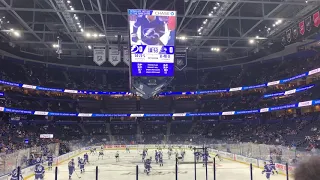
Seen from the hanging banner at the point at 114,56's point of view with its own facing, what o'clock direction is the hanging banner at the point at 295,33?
the hanging banner at the point at 295,33 is roughly at 9 o'clock from the hanging banner at the point at 114,56.

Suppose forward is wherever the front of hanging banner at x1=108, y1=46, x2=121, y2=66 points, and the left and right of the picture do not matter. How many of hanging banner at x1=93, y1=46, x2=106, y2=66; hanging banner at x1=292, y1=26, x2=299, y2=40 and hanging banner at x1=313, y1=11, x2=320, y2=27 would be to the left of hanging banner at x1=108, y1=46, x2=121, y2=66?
2

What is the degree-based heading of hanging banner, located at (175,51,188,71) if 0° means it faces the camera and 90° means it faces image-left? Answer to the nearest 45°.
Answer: approximately 0°

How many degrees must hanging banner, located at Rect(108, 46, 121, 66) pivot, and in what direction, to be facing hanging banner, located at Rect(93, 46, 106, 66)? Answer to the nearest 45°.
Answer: approximately 90° to its right

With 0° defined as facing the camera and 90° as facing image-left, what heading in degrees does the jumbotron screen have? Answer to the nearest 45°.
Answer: approximately 0°

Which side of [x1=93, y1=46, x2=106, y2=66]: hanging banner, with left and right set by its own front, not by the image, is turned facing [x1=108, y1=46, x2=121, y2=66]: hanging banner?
left

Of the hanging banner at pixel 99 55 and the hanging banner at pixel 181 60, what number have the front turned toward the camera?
2

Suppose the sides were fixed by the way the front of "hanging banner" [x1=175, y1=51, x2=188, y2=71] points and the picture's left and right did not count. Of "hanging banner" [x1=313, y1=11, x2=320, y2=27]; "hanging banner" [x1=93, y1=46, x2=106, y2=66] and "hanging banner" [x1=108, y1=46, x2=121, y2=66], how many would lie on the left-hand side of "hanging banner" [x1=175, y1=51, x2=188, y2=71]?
1
